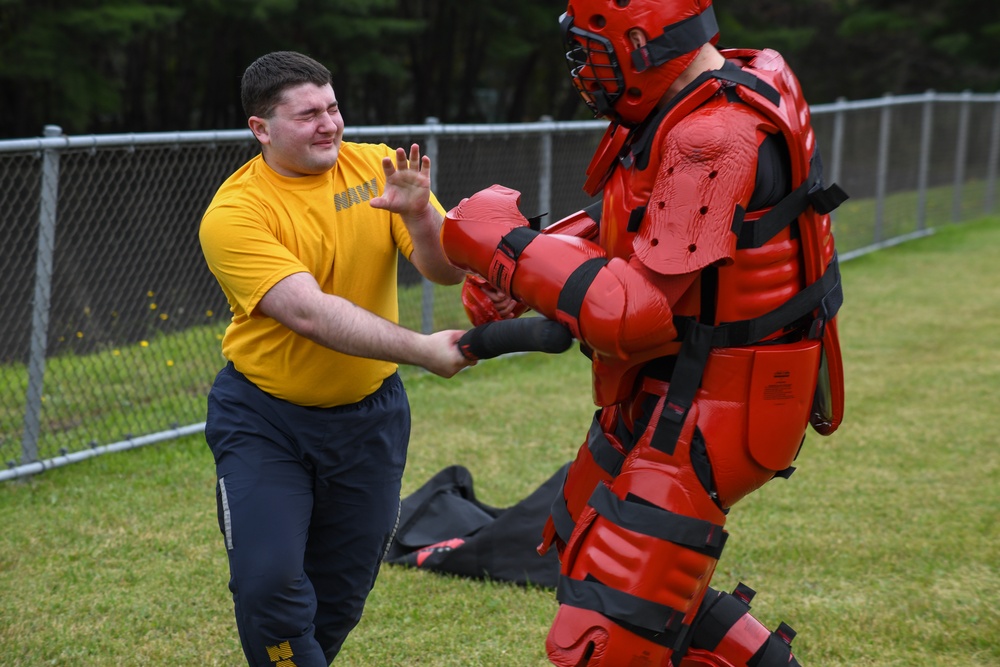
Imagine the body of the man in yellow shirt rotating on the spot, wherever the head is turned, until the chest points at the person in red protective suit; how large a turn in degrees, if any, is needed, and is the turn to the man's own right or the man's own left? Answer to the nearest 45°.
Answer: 0° — they already face them

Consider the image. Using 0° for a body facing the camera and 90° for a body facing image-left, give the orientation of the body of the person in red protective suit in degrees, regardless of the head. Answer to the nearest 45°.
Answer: approximately 90°

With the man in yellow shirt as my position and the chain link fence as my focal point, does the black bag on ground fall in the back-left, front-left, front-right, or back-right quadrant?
front-right

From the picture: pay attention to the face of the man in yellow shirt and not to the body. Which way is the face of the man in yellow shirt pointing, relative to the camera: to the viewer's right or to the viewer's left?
to the viewer's right

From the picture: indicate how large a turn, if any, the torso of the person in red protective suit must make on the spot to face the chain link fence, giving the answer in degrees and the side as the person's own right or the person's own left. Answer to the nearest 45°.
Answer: approximately 45° to the person's own right

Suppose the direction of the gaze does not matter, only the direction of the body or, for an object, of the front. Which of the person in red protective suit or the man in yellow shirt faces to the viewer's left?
the person in red protective suit

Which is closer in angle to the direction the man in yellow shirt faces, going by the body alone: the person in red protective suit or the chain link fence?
the person in red protective suit

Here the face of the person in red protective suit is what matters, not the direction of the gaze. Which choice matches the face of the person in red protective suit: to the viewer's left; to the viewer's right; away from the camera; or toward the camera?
to the viewer's left

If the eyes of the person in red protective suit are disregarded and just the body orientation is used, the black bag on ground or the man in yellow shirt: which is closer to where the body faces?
the man in yellow shirt

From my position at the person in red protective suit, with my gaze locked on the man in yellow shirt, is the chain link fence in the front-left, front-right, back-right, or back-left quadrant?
front-right

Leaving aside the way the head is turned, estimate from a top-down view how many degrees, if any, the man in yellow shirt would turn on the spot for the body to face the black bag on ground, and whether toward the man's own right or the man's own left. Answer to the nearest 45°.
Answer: approximately 90° to the man's own left

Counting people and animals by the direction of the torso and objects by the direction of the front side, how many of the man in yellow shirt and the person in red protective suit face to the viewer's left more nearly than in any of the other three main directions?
1

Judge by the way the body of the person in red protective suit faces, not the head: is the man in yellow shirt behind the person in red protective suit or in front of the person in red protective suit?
in front

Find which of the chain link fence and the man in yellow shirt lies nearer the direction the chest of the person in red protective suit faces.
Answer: the man in yellow shirt

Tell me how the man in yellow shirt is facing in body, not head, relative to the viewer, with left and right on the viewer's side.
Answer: facing the viewer and to the right of the viewer
